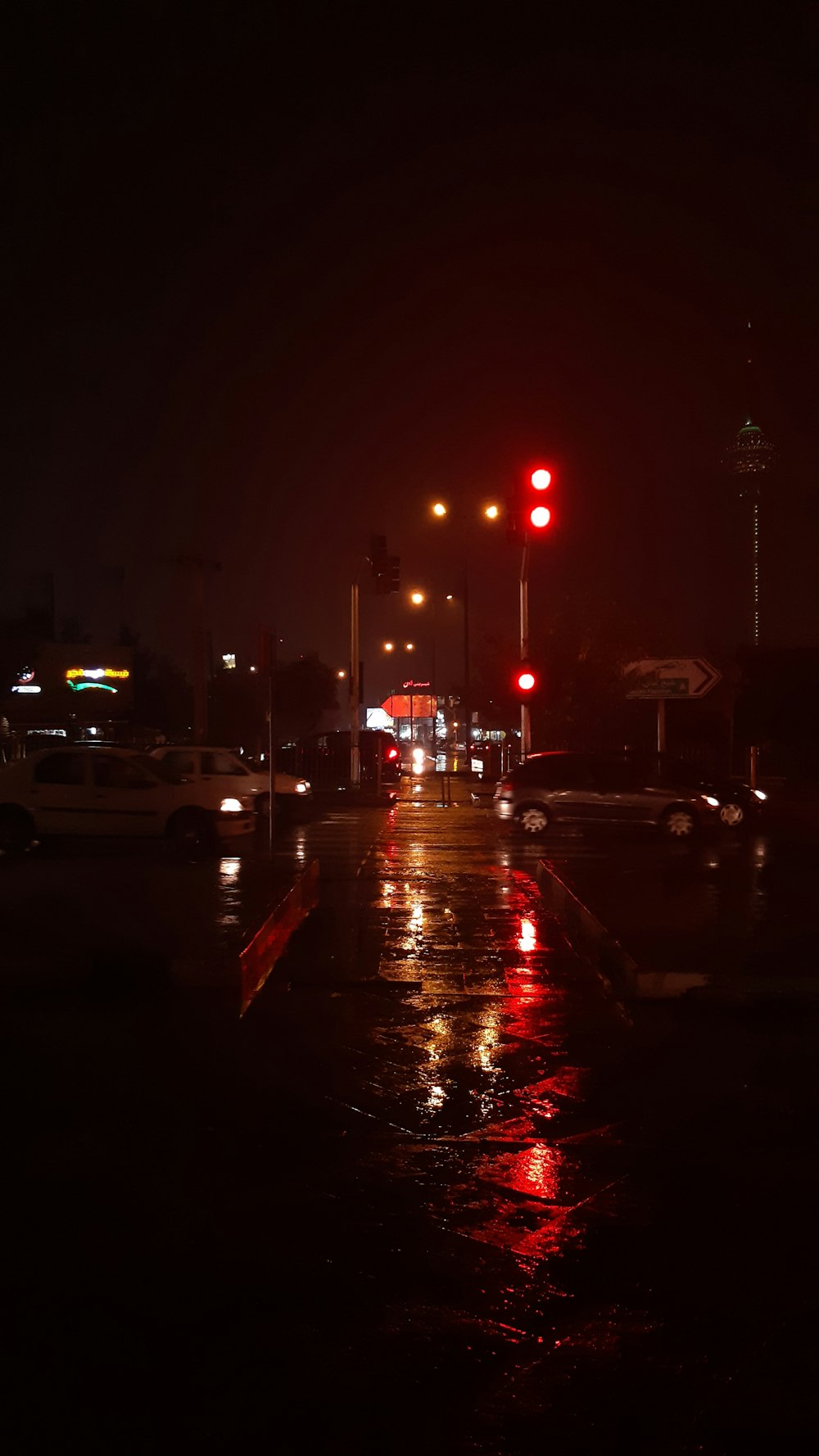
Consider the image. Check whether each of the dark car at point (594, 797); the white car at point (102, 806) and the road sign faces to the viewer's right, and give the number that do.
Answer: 2

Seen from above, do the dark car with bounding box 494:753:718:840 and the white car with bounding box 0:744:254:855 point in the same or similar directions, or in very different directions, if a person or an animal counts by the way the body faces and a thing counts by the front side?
same or similar directions

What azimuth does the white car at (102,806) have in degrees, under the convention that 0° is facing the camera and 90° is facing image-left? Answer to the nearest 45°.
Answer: approximately 270°

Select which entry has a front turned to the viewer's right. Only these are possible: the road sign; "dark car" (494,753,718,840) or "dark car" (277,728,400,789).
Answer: "dark car" (494,753,718,840)

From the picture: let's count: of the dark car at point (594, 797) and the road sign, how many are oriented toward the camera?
1

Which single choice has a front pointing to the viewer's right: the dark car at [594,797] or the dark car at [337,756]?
the dark car at [594,797]

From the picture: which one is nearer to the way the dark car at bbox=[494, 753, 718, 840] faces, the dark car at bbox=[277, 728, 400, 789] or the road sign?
the road sign

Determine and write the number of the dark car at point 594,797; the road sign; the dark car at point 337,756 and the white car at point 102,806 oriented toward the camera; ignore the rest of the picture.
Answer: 1

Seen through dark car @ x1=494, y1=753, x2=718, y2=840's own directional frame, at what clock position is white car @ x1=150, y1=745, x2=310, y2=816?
The white car is roughly at 6 o'clock from the dark car.

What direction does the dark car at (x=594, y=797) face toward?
to the viewer's right

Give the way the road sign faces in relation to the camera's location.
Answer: facing the viewer

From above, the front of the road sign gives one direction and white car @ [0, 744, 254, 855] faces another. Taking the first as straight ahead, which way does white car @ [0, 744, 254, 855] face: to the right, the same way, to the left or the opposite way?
to the left

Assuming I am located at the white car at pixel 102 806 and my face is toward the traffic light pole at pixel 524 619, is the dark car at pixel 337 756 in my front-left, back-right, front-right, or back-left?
front-left

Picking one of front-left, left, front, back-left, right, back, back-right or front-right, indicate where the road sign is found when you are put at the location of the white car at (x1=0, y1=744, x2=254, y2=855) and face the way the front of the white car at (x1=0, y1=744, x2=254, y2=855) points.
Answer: front-left
